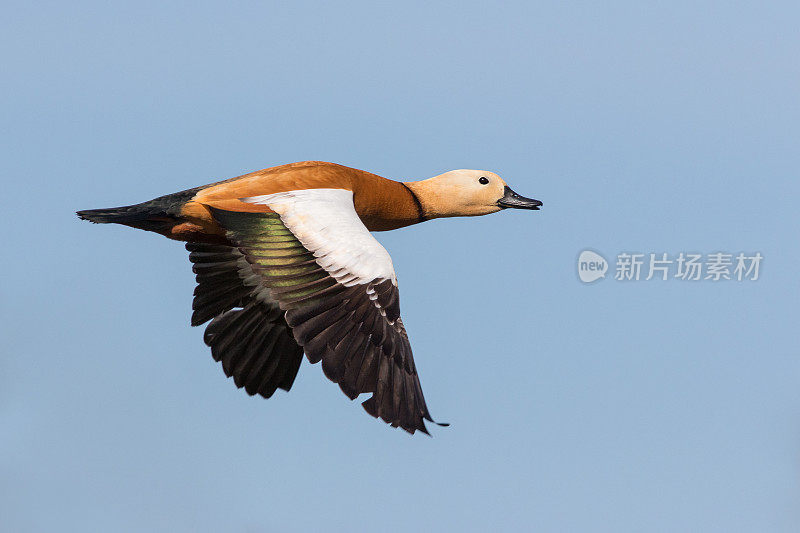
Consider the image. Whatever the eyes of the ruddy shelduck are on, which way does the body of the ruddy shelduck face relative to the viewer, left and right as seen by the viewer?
facing to the right of the viewer
